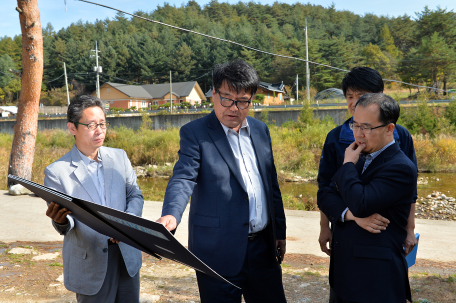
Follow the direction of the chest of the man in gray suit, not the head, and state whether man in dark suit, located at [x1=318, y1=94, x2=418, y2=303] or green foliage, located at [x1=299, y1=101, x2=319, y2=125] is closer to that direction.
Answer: the man in dark suit

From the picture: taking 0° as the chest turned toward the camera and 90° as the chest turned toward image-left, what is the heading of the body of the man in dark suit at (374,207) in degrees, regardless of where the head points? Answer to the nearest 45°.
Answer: approximately 45°

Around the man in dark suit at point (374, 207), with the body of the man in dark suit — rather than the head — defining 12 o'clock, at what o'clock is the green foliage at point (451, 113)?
The green foliage is roughly at 5 o'clock from the man in dark suit.

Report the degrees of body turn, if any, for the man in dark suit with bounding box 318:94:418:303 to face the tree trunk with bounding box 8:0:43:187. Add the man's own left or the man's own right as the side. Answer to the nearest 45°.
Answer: approximately 90° to the man's own right

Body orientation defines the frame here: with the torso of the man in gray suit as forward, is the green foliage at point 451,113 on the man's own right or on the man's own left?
on the man's own left

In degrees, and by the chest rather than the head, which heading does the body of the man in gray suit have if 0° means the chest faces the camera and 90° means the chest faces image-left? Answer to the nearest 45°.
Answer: approximately 315°

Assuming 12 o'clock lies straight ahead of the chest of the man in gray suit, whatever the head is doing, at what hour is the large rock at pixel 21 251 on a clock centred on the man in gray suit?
The large rock is roughly at 7 o'clock from the man in gray suit.

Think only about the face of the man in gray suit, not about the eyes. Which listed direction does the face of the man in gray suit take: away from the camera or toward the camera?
toward the camera

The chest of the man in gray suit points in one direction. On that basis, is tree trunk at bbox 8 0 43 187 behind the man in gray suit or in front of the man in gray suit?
behind

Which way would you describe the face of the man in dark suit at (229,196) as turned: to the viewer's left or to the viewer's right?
to the viewer's left

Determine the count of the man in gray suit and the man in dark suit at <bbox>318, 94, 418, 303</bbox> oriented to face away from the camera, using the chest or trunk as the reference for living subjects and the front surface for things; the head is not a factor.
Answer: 0

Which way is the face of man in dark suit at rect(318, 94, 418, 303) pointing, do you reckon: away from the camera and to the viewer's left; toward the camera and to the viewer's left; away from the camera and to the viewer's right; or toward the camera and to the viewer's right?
toward the camera and to the viewer's left
